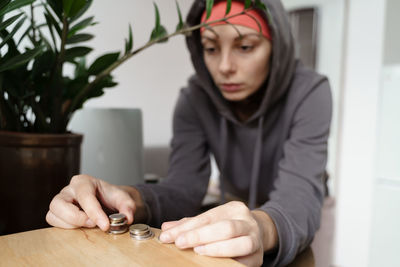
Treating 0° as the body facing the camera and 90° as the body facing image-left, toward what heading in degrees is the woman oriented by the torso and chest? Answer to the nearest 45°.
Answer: approximately 45°

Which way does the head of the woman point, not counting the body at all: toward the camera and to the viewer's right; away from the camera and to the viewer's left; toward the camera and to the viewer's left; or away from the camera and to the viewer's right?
toward the camera and to the viewer's left
